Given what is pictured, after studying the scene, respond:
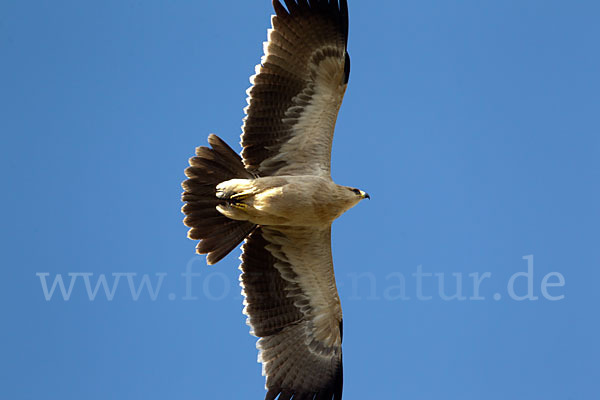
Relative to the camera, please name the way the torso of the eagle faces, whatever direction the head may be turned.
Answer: to the viewer's right
